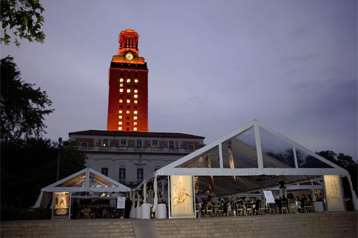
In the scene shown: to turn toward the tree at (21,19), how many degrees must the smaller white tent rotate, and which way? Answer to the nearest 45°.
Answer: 0° — it already faces it

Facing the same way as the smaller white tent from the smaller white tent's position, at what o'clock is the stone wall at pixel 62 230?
The stone wall is roughly at 12 o'clock from the smaller white tent.

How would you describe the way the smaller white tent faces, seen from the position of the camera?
facing the viewer

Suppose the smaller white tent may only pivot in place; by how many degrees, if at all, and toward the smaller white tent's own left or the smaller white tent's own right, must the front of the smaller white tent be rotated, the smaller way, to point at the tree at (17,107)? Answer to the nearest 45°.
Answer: approximately 45° to the smaller white tent's own right

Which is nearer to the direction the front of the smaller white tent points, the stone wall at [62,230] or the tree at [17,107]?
the stone wall

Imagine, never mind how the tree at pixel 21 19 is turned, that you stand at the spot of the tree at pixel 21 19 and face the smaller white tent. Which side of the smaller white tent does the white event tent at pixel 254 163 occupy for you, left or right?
right

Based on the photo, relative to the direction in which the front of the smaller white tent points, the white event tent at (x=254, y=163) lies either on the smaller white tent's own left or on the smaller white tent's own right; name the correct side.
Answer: on the smaller white tent's own left
